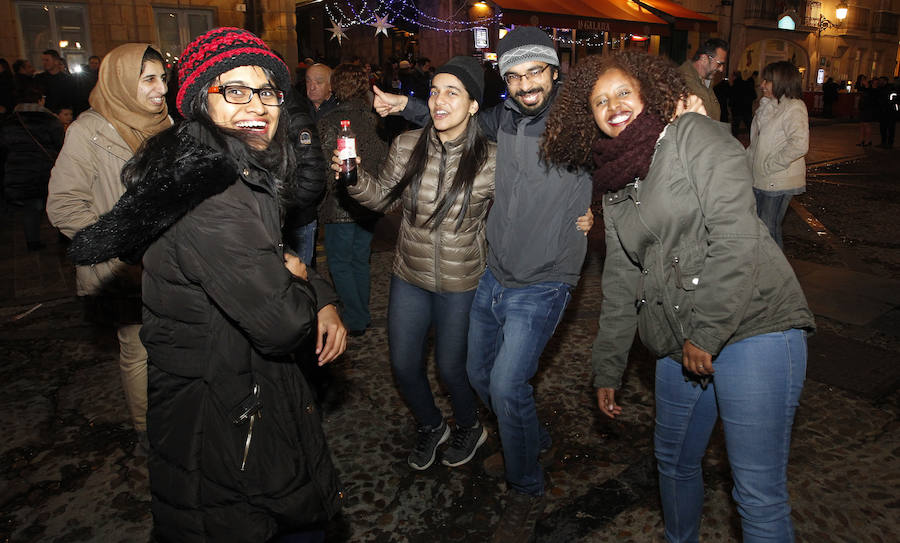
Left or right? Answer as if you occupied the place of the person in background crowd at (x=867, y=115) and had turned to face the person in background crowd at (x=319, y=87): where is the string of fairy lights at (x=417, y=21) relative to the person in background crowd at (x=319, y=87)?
right

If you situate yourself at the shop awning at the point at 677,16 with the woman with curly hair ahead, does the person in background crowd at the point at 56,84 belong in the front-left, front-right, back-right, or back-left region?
front-right

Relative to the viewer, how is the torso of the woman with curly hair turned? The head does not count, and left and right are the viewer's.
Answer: facing the viewer and to the left of the viewer

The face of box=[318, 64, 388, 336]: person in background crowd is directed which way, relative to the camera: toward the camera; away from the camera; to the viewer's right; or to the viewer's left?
away from the camera

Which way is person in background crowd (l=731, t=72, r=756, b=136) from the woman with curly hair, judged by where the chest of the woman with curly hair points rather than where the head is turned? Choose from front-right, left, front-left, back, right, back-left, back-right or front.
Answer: back-right

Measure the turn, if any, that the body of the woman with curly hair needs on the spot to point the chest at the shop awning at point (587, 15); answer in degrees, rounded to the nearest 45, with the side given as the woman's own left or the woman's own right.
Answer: approximately 135° to the woman's own right

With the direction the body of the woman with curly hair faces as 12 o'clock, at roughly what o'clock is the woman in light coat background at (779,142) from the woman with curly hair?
The woman in light coat background is roughly at 5 o'clock from the woman with curly hair.

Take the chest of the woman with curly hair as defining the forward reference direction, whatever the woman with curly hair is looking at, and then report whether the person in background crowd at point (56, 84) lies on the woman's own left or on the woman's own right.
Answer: on the woman's own right

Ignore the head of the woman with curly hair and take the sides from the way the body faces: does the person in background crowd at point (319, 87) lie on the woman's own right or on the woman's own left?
on the woman's own right

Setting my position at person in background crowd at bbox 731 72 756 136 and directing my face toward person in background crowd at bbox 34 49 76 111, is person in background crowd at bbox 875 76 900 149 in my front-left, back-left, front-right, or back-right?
back-left

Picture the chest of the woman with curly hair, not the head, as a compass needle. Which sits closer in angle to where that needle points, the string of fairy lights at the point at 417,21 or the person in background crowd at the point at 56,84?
the person in background crowd

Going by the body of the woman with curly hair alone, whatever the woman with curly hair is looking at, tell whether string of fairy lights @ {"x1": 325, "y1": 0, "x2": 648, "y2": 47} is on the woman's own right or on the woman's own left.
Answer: on the woman's own right
